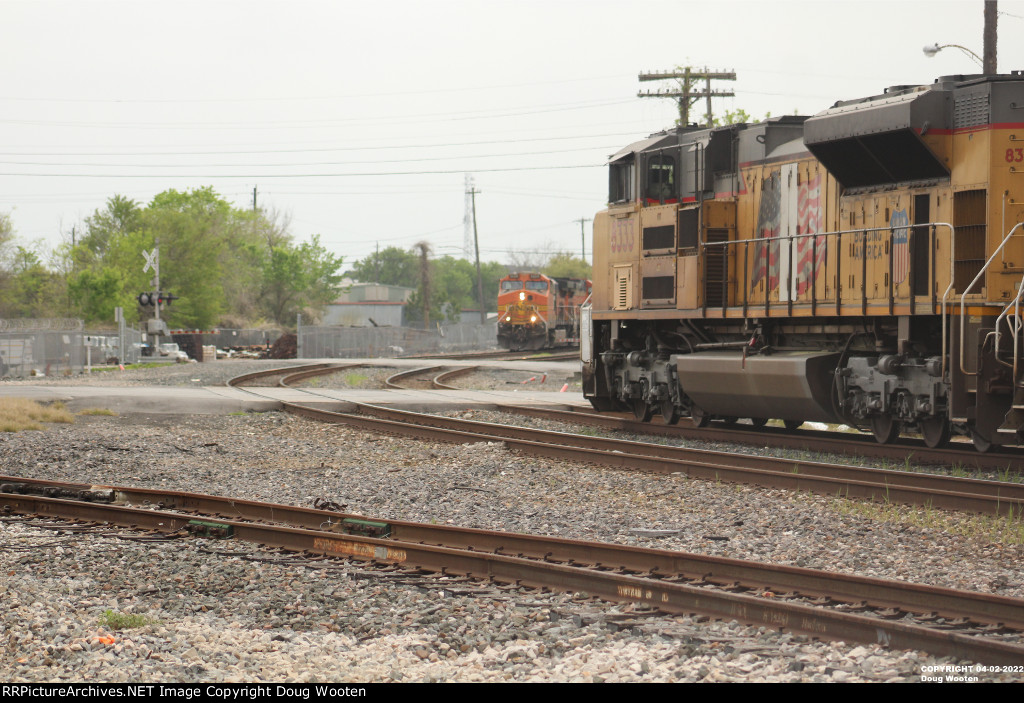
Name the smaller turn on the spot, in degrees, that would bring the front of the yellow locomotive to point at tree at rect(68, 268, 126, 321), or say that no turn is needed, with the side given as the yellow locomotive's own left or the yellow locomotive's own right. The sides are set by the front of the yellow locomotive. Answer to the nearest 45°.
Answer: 0° — it already faces it

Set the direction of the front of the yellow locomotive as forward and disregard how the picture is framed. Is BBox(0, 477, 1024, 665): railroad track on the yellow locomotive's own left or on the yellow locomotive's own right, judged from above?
on the yellow locomotive's own left

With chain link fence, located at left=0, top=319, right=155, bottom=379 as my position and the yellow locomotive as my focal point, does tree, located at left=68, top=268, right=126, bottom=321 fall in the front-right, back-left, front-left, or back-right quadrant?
back-left

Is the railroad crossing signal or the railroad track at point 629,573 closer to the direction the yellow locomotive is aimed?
the railroad crossing signal

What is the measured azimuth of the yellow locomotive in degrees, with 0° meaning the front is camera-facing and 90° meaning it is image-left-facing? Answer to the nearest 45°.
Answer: approximately 135°

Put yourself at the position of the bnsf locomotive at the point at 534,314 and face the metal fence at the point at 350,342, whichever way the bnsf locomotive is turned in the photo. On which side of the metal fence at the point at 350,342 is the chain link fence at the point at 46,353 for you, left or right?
left
